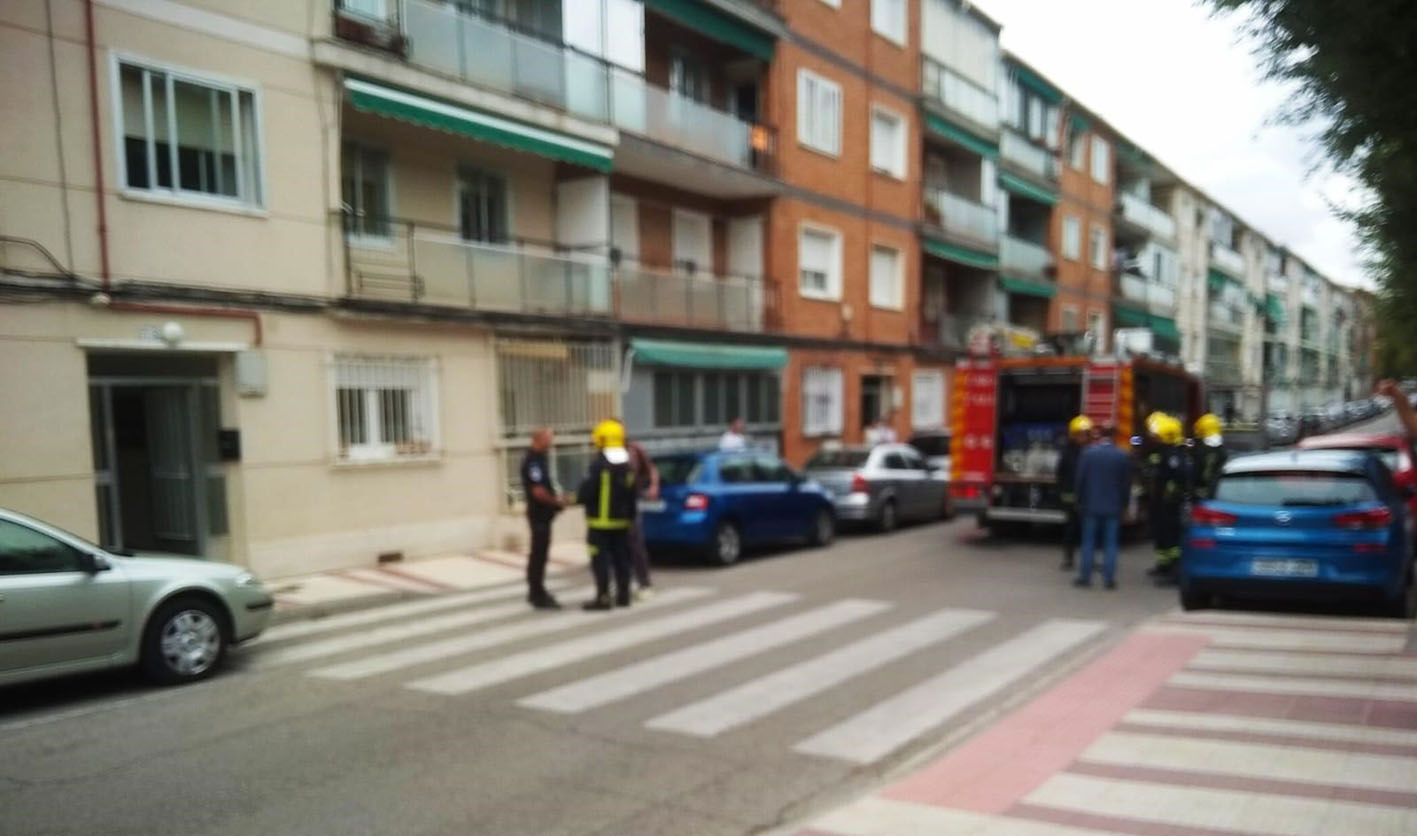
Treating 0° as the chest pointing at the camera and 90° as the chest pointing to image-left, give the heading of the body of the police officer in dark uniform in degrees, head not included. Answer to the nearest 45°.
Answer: approximately 270°

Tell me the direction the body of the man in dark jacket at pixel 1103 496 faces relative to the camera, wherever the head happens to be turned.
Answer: away from the camera

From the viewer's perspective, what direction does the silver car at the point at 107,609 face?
to the viewer's right

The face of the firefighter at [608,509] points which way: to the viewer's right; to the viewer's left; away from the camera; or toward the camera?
away from the camera

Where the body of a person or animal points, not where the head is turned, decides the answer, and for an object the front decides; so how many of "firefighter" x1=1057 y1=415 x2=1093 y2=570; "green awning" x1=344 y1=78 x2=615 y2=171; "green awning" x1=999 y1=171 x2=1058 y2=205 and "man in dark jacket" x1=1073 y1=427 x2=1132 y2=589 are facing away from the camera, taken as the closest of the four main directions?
1

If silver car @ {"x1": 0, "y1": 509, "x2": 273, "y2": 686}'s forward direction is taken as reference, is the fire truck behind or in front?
in front

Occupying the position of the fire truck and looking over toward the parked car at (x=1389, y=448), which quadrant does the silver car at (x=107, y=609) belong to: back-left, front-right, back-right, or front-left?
back-right

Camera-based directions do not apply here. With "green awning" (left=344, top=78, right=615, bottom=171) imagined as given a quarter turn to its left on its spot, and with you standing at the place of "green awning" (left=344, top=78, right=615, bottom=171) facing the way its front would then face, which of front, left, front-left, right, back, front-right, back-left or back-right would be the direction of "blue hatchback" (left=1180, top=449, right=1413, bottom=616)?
right

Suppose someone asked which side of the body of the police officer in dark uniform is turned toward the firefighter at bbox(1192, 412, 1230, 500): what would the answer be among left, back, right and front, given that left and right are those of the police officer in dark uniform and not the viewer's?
front

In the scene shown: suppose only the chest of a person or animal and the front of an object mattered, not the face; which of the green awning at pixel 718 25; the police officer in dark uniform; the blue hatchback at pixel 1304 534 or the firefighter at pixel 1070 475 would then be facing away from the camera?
the blue hatchback

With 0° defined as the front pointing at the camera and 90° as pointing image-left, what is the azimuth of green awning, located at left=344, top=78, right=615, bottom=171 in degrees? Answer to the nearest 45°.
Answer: approximately 315°

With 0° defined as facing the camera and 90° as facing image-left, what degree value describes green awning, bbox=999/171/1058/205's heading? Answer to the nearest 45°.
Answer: approximately 315°
